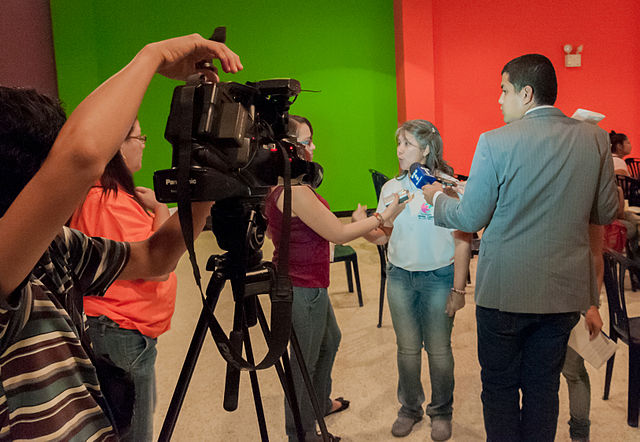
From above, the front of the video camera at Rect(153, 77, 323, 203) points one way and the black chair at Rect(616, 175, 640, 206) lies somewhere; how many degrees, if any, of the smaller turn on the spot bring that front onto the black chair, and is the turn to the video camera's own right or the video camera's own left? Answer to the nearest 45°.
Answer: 0° — it already faces it

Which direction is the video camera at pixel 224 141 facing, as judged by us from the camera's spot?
facing away from the viewer and to the right of the viewer

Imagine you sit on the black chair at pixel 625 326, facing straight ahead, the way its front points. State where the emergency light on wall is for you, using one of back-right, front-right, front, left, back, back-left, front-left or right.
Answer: back-left

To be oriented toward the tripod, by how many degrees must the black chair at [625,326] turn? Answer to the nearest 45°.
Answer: approximately 45° to its right

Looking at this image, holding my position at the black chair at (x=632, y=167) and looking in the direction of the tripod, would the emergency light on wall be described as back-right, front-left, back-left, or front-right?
back-right

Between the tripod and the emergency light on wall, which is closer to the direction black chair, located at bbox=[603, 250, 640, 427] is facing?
the tripod

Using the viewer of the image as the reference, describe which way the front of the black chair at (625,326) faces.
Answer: facing the viewer and to the right of the viewer
